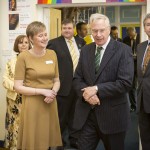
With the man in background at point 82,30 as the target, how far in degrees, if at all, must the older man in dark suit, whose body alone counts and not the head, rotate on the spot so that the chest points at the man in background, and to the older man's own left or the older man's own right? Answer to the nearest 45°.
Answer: approximately 135° to the older man's own right

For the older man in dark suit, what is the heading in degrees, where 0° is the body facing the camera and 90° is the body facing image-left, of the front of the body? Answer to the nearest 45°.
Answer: approximately 45°

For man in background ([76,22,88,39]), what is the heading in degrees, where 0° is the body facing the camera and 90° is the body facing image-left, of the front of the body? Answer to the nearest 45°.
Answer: approximately 315°

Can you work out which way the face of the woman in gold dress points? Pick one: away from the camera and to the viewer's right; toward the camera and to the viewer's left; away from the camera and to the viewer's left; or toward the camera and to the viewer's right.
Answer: toward the camera and to the viewer's right

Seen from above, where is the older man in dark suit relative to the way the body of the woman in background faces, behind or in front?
in front

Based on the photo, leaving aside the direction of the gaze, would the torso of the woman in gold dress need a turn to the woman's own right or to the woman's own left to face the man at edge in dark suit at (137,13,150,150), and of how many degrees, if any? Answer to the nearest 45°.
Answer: approximately 45° to the woman's own left

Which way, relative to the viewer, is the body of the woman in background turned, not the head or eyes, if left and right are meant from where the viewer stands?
facing the viewer and to the right of the viewer

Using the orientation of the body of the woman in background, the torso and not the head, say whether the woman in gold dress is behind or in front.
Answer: in front
